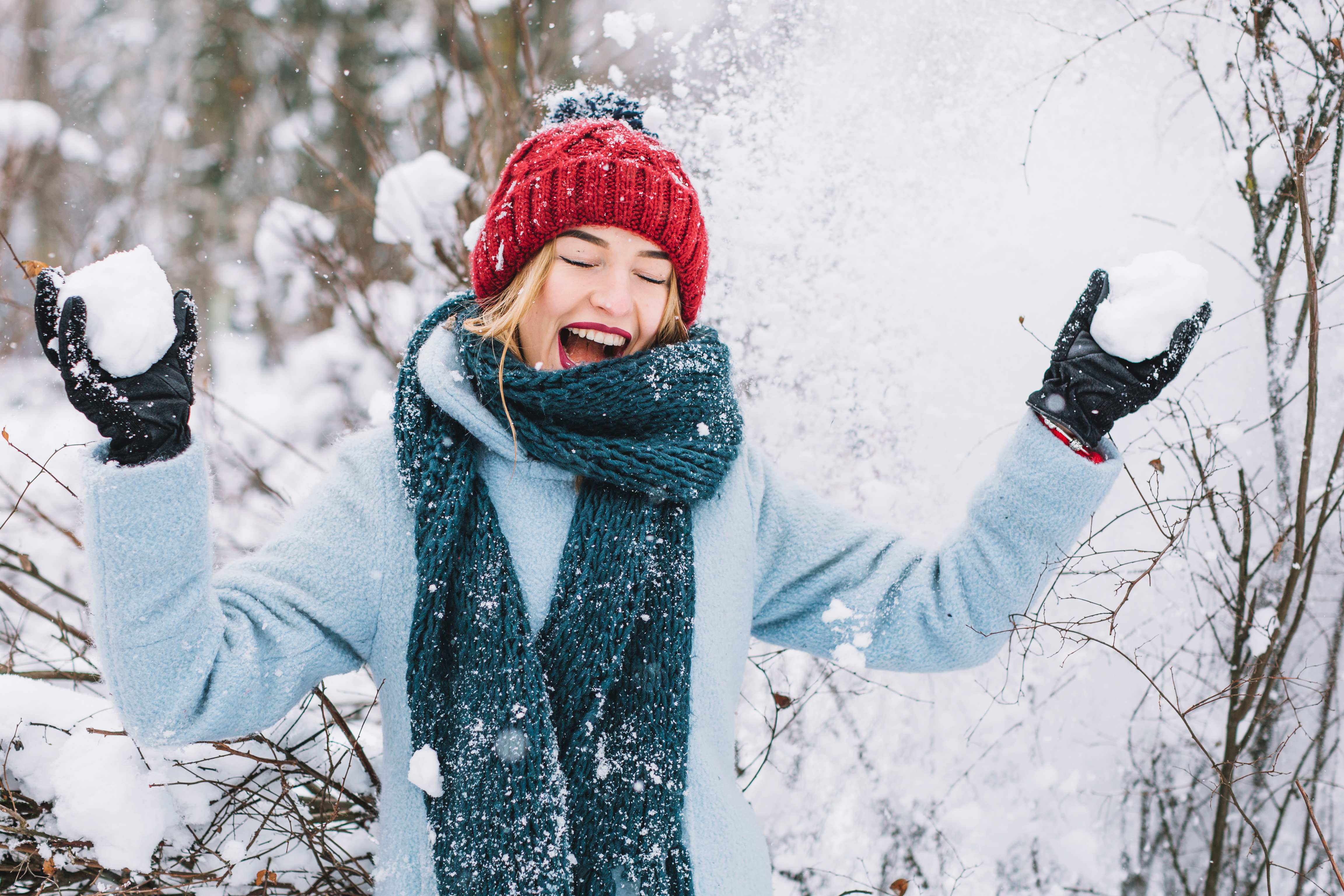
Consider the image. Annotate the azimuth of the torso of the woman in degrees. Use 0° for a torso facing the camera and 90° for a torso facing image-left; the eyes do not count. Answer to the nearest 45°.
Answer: approximately 0°
